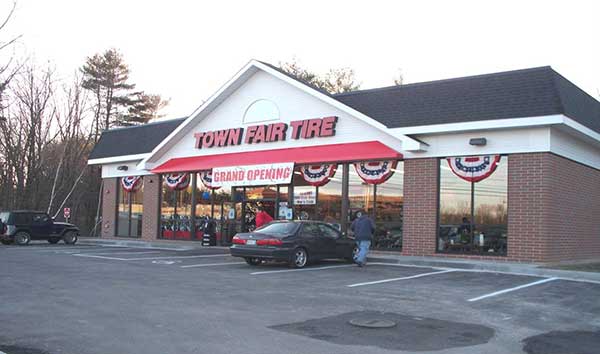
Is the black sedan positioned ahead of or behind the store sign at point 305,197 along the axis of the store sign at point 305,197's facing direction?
ahead

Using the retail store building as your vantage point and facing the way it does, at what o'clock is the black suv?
The black suv is roughly at 2 o'clock from the retail store building.

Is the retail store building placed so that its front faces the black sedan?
yes

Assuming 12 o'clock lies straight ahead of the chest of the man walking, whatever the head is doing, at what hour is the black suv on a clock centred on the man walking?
The black suv is roughly at 10 o'clock from the man walking.

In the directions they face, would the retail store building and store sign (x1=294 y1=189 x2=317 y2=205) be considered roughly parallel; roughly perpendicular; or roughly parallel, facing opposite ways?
roughly parallel

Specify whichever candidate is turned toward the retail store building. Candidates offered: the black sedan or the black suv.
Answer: the black sedan

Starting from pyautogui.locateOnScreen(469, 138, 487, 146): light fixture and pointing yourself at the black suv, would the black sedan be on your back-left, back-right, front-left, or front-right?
front-left

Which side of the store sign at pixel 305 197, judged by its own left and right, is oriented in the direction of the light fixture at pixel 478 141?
left

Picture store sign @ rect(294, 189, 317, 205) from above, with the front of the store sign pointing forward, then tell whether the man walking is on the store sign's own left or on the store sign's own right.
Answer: on the store sign's own left

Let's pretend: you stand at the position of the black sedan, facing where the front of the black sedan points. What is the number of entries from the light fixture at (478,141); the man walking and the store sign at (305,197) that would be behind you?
0

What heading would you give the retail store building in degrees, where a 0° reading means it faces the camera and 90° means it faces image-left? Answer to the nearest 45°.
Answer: approximately 45°

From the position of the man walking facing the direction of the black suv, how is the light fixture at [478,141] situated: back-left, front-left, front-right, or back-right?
back-right

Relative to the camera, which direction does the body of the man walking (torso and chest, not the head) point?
away from the camera

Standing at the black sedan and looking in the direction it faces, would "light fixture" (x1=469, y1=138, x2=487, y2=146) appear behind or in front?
in front

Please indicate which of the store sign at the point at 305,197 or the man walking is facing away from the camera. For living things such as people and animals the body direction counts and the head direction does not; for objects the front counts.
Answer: the man walking

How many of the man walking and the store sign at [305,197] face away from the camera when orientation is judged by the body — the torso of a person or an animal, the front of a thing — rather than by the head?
1

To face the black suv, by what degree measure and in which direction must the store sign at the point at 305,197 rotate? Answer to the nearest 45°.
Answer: approximately 45° to its right
